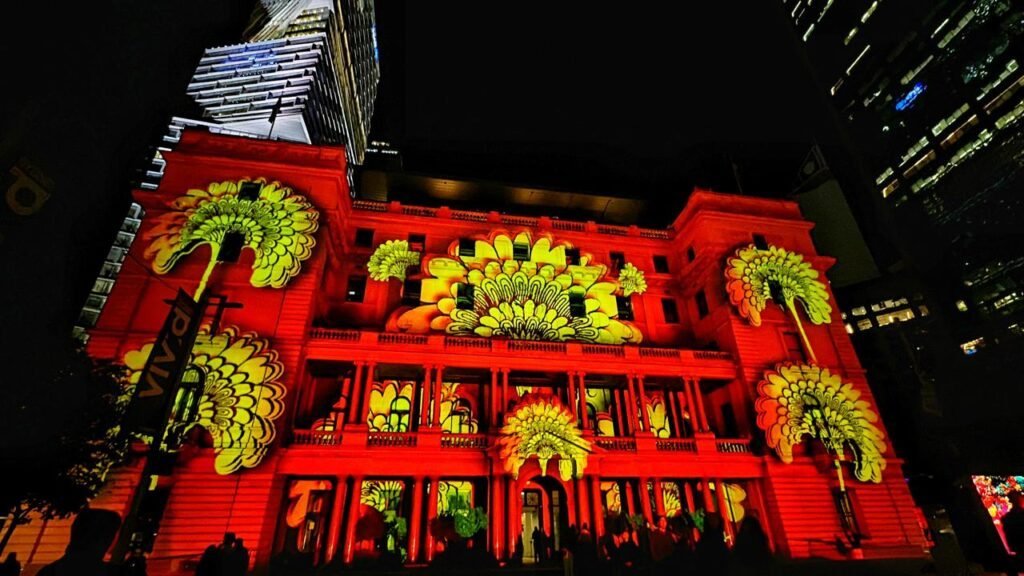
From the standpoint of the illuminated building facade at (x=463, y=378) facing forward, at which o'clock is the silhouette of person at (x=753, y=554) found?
The silhouette of person is roughly at 11 o'clock from the illuminated building facade.

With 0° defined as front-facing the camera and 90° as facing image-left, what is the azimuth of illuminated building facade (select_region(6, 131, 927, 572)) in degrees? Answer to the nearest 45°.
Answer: approximately 0°

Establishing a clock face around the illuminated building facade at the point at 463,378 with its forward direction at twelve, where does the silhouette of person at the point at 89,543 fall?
The silhouette of person is roughly at 1 o'clock from the illuminated building facade.

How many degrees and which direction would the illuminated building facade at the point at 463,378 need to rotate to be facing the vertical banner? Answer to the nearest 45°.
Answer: approximately 45° to its right

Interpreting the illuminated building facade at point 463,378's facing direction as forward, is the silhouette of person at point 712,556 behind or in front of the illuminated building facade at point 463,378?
in front

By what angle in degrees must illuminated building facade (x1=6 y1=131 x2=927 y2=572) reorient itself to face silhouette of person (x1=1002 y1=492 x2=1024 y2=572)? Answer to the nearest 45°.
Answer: approximately 90° to its left

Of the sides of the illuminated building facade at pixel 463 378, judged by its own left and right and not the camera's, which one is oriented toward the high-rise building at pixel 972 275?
left
